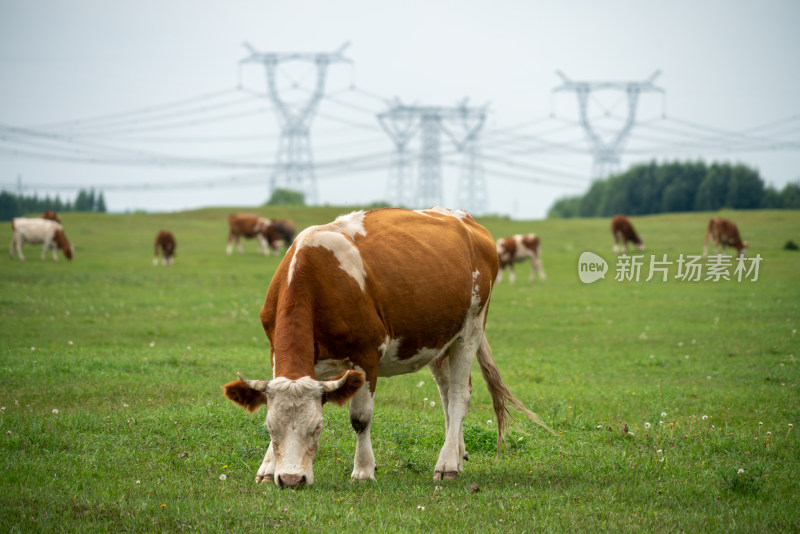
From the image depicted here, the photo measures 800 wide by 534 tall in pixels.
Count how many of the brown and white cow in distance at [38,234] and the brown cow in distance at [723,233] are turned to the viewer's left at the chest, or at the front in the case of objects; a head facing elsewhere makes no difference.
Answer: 0

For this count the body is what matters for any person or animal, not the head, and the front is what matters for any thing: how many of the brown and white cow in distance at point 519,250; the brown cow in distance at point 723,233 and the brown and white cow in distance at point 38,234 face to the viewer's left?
1

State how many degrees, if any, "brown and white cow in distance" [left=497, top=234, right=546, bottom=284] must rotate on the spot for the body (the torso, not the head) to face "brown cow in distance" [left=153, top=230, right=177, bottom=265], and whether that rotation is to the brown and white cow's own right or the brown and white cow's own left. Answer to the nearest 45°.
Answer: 0° — it already faces it

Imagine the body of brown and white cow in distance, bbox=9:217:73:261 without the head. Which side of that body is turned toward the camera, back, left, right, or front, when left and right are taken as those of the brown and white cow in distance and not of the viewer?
right

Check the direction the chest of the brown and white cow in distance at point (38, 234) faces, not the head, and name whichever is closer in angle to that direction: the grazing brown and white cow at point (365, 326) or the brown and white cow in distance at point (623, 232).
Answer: the brown and white cow in distance

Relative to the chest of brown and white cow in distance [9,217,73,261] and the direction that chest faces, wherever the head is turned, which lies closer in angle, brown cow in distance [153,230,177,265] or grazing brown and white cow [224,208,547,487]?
the brown cow in distance

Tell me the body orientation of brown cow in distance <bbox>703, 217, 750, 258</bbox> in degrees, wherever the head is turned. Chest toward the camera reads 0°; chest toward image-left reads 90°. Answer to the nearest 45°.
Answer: approximately 270°

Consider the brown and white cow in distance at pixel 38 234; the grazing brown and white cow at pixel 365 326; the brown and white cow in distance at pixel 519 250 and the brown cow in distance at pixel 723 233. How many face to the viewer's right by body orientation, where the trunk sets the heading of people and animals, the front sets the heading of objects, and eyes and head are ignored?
2

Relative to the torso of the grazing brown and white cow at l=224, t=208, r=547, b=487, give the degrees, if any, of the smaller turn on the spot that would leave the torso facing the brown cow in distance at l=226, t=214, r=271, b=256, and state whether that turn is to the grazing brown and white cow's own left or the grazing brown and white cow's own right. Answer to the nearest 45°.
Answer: approximately 135° to the grazing brown and white cow's own right

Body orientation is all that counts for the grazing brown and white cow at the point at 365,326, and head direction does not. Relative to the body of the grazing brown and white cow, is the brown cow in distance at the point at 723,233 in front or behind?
behind

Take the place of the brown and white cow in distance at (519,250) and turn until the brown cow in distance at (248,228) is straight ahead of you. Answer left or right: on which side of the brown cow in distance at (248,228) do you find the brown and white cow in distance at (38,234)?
left

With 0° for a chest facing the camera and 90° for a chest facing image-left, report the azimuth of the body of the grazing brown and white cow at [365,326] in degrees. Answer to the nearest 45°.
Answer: approximately 45°

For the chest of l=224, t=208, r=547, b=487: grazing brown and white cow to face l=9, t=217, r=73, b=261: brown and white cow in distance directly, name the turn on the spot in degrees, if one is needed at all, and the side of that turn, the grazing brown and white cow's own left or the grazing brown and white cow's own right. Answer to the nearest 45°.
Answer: approximately 90° to the grazing brown and white cow's own right

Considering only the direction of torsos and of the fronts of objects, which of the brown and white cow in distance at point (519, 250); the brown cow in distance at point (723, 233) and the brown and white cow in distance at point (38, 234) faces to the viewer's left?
the brown and white cow in distance at point (519, 250)

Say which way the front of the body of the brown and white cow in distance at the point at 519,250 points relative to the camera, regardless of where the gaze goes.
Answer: to the viewer's left
